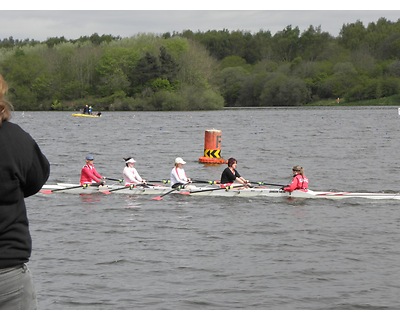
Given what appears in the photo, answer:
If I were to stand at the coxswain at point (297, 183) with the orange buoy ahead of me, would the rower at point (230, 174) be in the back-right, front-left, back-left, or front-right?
front-left

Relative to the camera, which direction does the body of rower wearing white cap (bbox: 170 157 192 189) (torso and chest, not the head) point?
to the viewer's right

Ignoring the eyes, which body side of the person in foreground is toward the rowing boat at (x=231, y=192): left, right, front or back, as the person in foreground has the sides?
front

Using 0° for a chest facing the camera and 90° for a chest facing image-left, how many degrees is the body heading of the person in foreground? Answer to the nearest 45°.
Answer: approximately 180°

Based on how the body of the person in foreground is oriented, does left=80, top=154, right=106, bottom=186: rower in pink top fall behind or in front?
in front

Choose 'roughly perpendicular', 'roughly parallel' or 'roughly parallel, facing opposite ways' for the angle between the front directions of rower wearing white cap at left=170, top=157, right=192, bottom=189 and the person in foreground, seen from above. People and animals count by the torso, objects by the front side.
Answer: roughly perpendicular

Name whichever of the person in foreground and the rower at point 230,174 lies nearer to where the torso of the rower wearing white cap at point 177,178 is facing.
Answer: the rower

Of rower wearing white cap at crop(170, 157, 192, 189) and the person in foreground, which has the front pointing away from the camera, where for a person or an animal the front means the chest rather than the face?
the person in foreground

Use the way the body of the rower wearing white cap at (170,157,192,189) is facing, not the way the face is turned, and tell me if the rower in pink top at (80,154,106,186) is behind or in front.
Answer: behind

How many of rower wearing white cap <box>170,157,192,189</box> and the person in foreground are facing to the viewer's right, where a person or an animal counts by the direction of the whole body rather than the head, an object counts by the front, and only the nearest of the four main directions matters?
1

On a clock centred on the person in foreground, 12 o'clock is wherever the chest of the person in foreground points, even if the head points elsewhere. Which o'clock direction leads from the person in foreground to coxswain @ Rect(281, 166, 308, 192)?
The coxswain is roughly at 1 o'clock from the person in foreground.

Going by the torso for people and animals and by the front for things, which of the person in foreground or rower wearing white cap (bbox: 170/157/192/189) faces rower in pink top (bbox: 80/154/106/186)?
the person in foreground
